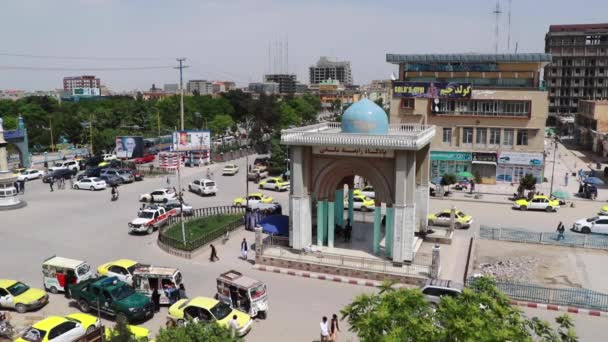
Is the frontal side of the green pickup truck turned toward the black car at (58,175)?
no

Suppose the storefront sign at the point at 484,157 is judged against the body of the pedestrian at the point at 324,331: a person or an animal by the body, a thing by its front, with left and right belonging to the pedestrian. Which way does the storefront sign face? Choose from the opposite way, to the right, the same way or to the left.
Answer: the opposite way

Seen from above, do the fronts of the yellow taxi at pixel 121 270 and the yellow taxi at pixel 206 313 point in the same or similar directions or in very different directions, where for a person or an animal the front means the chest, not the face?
same or similar directions

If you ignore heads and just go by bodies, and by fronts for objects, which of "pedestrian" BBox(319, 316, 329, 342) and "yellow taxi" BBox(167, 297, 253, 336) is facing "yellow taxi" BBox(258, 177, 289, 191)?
the pedestrian

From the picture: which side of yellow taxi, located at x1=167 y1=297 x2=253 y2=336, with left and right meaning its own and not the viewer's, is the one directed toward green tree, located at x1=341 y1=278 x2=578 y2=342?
front

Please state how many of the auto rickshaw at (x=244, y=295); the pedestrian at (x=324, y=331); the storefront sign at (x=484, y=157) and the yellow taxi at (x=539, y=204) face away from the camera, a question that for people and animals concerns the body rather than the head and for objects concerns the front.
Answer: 1

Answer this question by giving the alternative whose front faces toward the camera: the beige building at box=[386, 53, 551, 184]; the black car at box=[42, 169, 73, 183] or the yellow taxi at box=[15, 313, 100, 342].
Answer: the beige building

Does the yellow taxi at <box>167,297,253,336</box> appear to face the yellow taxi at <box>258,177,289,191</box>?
no

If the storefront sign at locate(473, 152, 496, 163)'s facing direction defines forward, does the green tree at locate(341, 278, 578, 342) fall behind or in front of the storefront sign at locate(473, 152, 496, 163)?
in front

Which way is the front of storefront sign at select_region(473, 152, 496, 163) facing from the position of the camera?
facing the viewer

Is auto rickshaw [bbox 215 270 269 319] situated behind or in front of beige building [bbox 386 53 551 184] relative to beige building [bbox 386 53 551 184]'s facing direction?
in front

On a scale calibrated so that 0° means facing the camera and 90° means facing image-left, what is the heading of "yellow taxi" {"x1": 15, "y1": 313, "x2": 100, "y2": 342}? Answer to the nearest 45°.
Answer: approximately 225°

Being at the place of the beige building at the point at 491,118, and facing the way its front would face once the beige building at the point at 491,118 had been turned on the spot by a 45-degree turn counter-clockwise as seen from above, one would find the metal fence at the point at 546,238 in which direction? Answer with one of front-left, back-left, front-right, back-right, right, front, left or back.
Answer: front-right

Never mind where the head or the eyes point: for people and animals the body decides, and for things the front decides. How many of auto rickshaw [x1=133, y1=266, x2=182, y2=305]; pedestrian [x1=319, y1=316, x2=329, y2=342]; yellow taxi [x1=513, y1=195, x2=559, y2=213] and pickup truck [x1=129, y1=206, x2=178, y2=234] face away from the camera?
1

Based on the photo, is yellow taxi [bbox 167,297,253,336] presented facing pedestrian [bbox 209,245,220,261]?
no

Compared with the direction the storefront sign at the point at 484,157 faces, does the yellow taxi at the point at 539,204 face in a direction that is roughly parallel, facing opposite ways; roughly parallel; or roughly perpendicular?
roughly perpendicular

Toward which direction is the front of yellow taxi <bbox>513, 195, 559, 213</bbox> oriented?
to the viewer's left

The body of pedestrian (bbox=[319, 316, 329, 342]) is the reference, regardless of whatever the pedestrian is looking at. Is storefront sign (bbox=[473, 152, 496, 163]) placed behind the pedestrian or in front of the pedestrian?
in front
